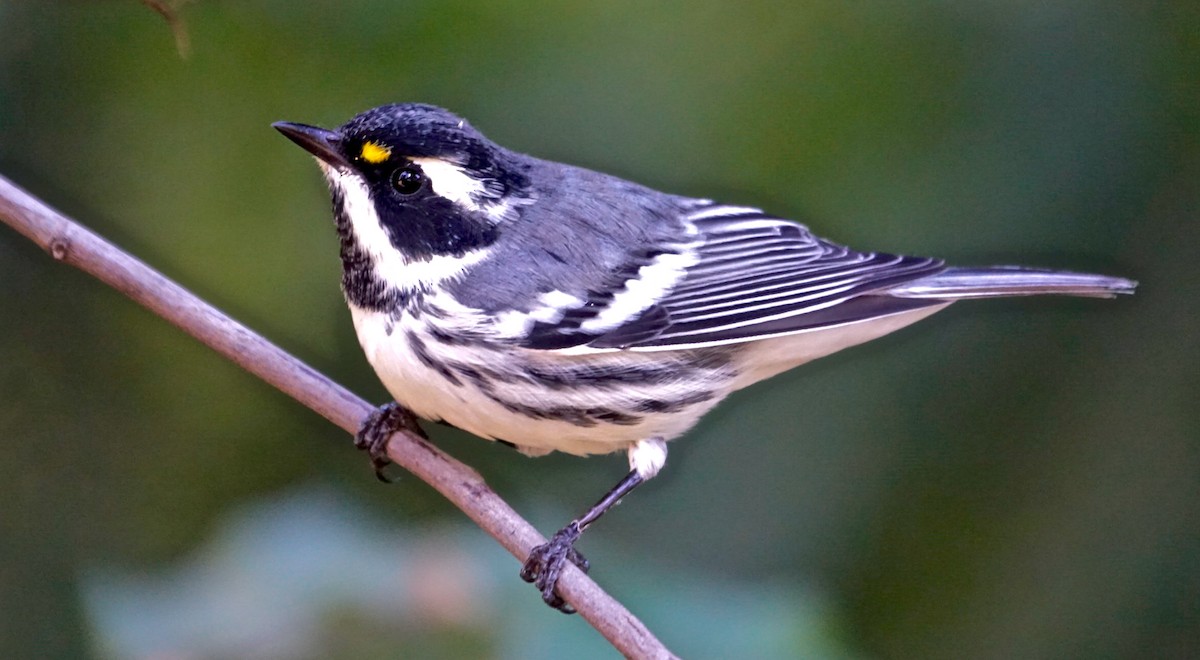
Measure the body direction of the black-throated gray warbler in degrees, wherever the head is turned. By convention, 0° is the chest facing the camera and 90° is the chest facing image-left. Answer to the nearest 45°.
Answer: approximately 90°
